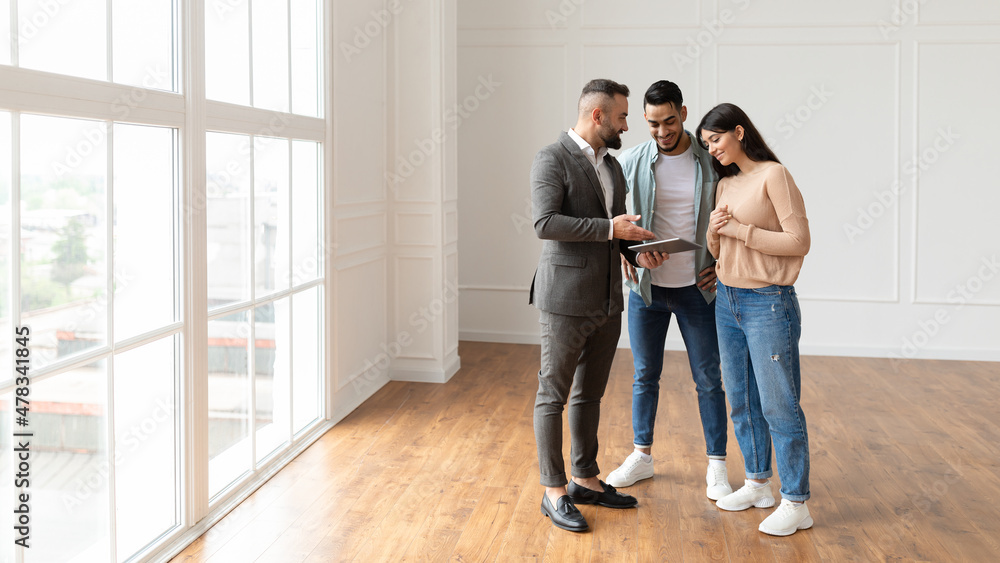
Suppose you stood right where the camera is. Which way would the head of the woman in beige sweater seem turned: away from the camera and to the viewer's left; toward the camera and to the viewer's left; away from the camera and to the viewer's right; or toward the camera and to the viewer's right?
toward the camera and to the viewer's left

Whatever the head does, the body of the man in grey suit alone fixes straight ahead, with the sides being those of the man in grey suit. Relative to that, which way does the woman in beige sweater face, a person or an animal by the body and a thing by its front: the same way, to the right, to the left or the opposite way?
to the right

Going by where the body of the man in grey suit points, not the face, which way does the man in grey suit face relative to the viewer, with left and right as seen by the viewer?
facing the viewer and to the right of the viewer

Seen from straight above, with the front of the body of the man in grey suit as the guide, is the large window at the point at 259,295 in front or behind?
behind

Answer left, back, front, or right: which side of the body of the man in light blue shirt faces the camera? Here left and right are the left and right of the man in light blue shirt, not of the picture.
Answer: front

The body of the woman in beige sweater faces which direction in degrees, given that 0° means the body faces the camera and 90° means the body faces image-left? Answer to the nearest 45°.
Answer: approximately 45°

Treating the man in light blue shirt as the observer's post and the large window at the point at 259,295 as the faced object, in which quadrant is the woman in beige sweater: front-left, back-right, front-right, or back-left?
back-left

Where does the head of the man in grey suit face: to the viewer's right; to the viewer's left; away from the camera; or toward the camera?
to the viewer's right

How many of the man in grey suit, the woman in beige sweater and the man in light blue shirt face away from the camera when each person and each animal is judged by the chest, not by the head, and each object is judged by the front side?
0
